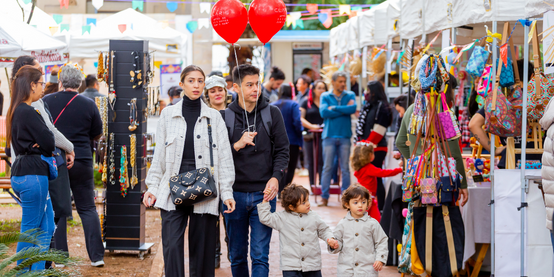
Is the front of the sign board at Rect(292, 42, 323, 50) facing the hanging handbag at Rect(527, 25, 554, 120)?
yes

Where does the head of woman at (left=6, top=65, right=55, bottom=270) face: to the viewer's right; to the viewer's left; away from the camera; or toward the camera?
to the viewer's right

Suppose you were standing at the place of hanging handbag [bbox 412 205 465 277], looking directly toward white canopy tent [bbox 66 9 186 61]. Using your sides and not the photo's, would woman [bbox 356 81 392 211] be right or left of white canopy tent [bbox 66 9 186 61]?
right

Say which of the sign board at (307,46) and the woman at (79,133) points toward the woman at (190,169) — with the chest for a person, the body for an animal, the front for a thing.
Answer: the sign board

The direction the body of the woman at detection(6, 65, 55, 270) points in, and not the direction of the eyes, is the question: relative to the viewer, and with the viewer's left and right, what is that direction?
facing to the right of the viewer

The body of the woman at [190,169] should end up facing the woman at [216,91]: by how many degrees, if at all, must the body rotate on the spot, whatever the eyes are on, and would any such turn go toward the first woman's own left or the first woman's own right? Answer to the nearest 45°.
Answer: approximately 180°
